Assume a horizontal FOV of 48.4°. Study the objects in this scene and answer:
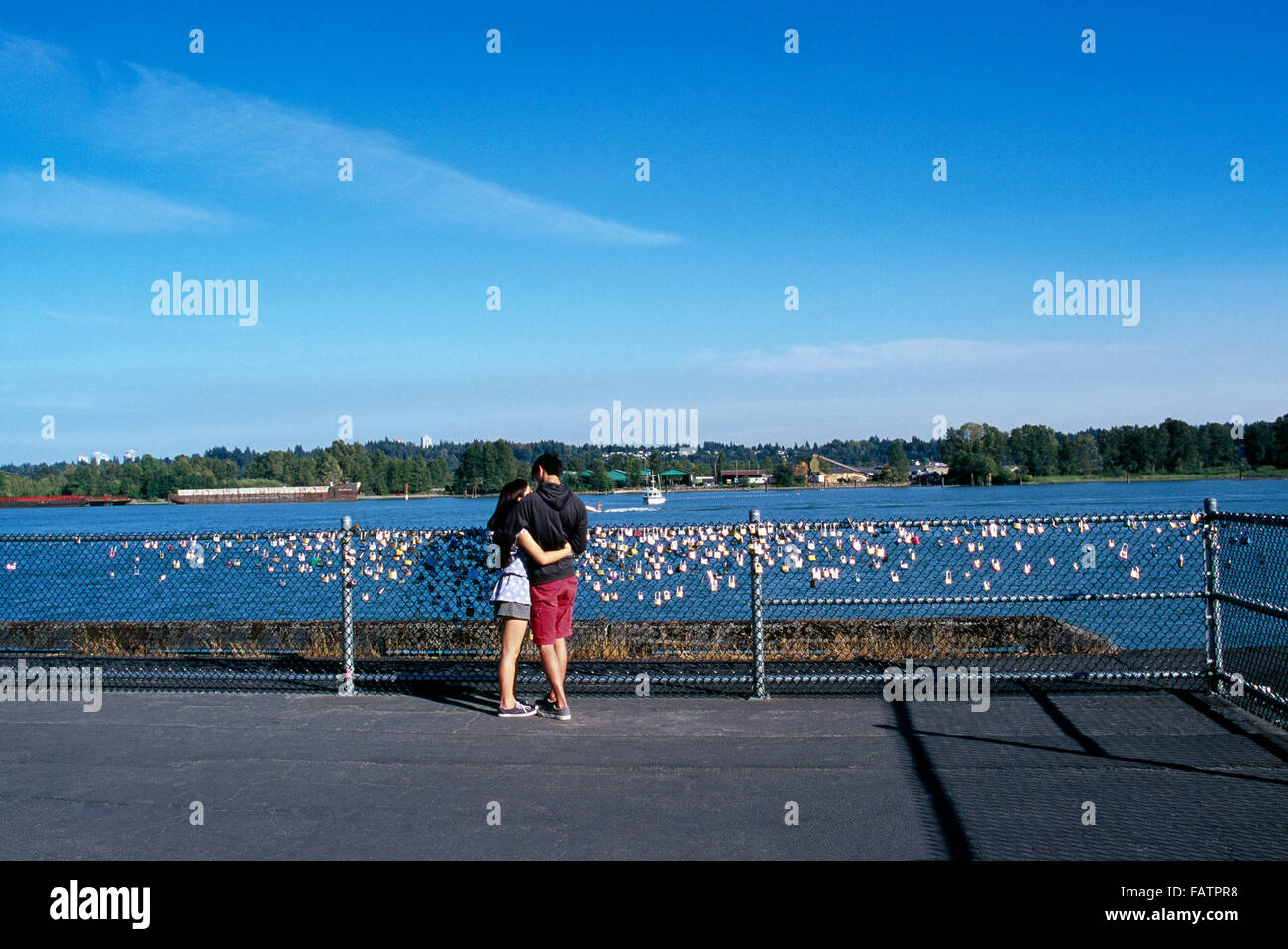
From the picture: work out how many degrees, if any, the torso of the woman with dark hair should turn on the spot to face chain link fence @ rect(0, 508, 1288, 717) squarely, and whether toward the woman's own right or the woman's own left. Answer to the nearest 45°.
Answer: approximately 45° to the woman's own left
